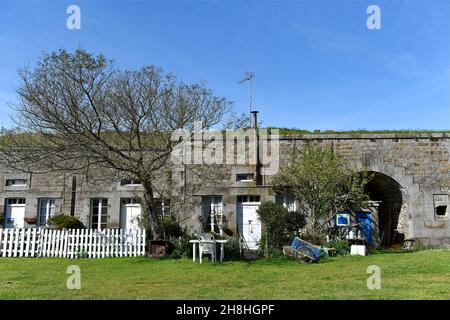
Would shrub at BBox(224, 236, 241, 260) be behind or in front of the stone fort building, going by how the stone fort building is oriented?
in front

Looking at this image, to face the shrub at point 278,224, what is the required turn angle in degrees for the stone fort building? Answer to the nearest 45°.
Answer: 0° — it already faces it

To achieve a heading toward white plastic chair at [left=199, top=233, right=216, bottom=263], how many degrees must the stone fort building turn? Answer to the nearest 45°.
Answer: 0° — it already faces it

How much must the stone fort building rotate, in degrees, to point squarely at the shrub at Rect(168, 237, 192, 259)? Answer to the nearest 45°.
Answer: approximately 45° to its right

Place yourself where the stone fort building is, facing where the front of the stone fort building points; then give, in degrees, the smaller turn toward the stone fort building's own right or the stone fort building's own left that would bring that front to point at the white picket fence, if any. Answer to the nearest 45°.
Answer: approximately 45° to the stone fort building's own right

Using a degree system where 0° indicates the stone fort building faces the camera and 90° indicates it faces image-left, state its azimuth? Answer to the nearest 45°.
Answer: approximately 0°
